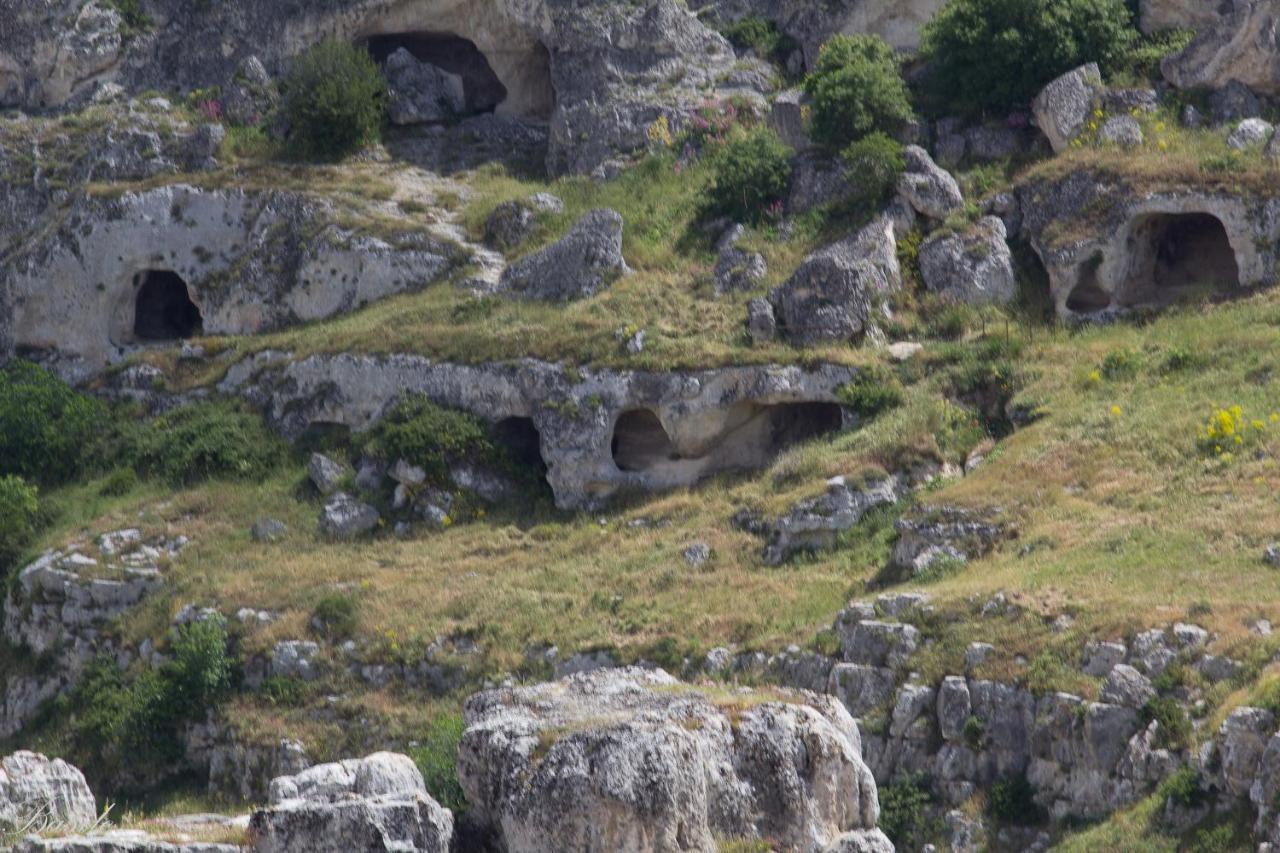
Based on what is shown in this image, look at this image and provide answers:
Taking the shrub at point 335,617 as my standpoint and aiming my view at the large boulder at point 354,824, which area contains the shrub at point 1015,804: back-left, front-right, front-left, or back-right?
front-left

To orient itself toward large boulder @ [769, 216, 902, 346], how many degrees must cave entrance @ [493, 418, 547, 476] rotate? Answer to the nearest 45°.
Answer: approximately 90° to its left

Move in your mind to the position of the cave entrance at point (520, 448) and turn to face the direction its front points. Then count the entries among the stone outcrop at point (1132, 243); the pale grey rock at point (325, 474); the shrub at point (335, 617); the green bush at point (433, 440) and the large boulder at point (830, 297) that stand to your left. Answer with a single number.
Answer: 2

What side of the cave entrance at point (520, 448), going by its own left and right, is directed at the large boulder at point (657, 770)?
front

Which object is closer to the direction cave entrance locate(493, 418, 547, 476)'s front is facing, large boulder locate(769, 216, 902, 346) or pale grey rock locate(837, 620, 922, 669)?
the pale grey rock

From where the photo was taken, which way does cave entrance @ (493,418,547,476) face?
toward the camera

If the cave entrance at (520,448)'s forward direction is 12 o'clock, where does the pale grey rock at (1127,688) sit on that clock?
The pale grey rock is roughly at 11 o'clock from the cave entrance.

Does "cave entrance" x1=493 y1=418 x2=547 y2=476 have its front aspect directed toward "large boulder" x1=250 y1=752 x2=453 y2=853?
yes

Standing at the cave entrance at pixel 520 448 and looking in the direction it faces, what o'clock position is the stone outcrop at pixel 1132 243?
The stone outcrop is roughly at 9 o'clock from the cave entrance.

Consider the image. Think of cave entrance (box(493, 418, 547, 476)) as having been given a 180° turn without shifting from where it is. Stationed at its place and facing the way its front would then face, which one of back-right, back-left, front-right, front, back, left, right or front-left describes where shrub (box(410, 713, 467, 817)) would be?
back

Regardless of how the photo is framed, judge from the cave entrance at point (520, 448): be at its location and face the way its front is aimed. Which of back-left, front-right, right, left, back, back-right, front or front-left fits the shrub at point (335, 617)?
front-right

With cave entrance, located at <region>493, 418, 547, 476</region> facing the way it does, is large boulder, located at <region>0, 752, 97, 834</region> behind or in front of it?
in front

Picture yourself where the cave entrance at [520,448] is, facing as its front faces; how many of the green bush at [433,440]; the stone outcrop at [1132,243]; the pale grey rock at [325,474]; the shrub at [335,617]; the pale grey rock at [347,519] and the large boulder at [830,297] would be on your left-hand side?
2

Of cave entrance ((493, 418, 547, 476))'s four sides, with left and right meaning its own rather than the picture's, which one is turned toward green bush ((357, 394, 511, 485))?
right

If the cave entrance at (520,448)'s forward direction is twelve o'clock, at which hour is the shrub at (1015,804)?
The shrub is roughly at 11 o'clock from the cave entrance.

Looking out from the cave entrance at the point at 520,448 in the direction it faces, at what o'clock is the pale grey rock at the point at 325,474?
The pale grey rock is roughly at 3 o'clock from the cave entrance.
